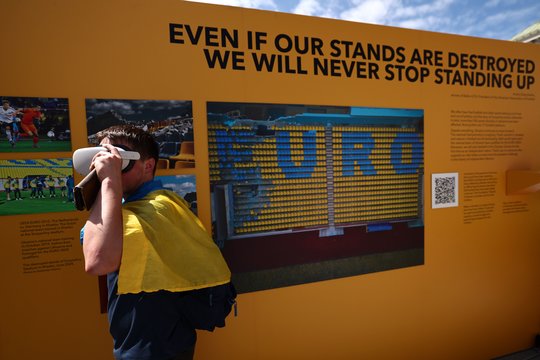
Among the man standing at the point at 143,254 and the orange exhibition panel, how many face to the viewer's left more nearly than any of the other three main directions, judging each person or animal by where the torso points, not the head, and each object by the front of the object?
1

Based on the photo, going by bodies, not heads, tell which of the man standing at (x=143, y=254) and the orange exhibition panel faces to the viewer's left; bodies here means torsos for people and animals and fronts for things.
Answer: the man standing

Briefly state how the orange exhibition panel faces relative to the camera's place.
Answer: facing the viewer and to the right of the viewer

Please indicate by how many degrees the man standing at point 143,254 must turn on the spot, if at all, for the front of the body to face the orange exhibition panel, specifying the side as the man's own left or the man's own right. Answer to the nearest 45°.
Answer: approximately 135° to the man's own right

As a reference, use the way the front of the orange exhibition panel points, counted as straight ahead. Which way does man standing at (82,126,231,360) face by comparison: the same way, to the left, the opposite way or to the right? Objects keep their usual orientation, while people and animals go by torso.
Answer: to the right

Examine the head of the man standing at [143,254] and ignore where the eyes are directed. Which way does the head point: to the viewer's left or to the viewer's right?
to the viewer's left

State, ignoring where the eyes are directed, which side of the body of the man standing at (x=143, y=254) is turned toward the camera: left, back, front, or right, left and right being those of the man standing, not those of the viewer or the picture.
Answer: left
